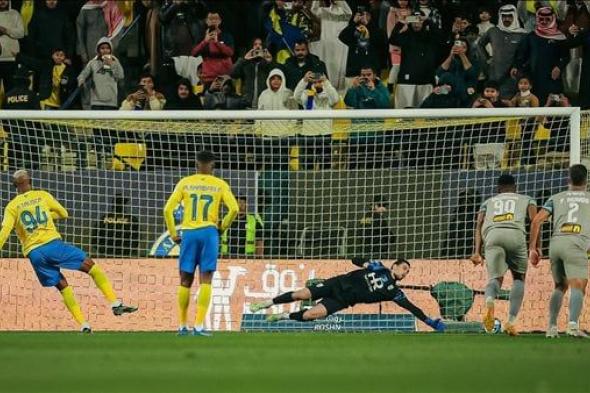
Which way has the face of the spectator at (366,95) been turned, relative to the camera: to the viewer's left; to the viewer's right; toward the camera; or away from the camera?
toward the camera

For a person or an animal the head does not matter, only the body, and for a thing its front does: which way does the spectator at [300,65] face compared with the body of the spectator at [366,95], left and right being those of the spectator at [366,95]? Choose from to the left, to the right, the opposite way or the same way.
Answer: the same way

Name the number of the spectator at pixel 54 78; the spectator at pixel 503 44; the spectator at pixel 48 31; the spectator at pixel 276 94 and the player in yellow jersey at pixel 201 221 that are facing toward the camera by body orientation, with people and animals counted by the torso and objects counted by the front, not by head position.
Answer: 4

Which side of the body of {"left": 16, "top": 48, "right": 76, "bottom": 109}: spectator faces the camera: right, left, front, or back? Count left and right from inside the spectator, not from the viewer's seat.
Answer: front

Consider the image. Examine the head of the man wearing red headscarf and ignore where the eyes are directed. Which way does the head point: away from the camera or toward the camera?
toward the camera

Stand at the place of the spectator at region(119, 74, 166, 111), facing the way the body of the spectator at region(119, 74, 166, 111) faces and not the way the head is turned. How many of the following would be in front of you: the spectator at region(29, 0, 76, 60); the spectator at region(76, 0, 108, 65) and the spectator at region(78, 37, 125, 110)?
0

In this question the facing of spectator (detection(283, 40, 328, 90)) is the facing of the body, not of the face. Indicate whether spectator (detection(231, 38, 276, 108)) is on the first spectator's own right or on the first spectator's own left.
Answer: on the first spectator's own right

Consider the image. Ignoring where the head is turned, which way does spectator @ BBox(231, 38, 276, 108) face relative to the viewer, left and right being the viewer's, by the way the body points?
facing the viewer

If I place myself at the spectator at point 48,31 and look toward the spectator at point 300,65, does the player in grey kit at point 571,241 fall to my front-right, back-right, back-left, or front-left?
front-right

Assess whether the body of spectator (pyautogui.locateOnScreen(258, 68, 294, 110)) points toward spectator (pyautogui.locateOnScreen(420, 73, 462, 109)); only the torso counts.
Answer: no

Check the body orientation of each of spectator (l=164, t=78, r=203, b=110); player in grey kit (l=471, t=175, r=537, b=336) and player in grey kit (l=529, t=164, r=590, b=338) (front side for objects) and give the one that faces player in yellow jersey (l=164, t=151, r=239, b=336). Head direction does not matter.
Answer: the spectator

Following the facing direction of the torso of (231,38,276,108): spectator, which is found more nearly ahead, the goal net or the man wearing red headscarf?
the goal net

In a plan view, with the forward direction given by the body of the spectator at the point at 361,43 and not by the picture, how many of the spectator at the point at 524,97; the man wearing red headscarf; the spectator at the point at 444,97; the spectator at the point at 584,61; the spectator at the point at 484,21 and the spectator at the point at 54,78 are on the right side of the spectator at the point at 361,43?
1

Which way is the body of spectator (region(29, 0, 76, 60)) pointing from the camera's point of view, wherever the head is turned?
toward the camera

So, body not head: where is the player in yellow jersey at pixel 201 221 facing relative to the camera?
away from the camera

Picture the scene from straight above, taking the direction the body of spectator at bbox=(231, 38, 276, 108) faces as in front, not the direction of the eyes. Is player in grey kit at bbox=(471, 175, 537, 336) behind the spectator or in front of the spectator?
in front

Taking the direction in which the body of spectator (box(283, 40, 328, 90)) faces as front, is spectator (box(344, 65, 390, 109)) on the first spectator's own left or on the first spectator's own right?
on the first spectator's own left

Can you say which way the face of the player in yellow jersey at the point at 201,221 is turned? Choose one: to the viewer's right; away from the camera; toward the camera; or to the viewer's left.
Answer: away from the camera

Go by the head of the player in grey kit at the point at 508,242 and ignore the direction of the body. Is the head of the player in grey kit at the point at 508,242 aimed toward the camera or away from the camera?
away from the camera
